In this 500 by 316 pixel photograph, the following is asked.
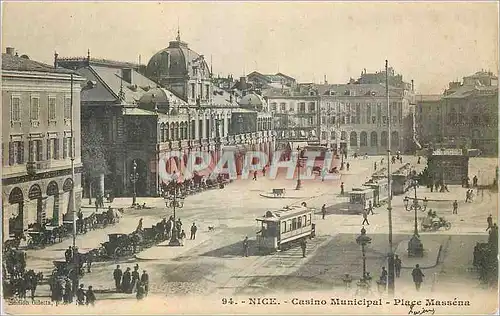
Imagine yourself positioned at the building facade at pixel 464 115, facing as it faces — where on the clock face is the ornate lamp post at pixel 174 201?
The ornate lamp post is roughly at 1 o'clock from the building facade.

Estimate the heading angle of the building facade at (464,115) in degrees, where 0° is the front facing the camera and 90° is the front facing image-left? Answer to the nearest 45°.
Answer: approximately 45°
